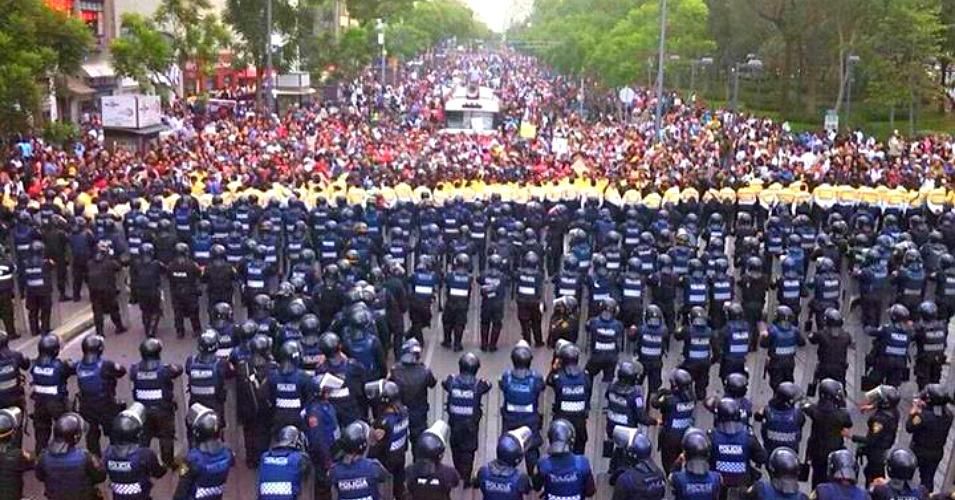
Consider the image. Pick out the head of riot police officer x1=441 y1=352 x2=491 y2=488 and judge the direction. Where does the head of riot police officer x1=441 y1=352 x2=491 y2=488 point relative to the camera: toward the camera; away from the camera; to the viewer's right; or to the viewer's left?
away from the camera

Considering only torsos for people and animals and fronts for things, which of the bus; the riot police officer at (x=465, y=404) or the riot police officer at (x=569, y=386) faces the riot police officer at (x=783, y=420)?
the bus

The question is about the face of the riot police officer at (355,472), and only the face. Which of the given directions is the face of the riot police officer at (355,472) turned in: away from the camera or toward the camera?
away from the camera

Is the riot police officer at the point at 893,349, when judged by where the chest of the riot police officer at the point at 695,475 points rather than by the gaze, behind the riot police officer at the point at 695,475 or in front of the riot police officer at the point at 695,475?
in front

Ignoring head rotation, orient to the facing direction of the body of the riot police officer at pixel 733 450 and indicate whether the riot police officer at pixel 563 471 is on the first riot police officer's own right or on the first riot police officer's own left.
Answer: on the first riot police officer's own left

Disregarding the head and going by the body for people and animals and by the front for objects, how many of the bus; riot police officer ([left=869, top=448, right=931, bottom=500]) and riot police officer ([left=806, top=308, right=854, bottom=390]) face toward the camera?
1

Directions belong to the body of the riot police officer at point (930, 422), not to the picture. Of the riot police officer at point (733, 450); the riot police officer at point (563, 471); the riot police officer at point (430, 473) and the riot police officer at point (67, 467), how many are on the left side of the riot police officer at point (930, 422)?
4

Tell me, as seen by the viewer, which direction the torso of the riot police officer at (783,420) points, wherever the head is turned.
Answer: away from the camera

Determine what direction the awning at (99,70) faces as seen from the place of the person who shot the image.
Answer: facing the viewer and to the right of the viewer

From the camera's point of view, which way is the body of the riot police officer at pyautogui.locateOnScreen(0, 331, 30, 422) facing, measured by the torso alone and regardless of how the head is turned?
away from the camera

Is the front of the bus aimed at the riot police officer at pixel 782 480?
yes
